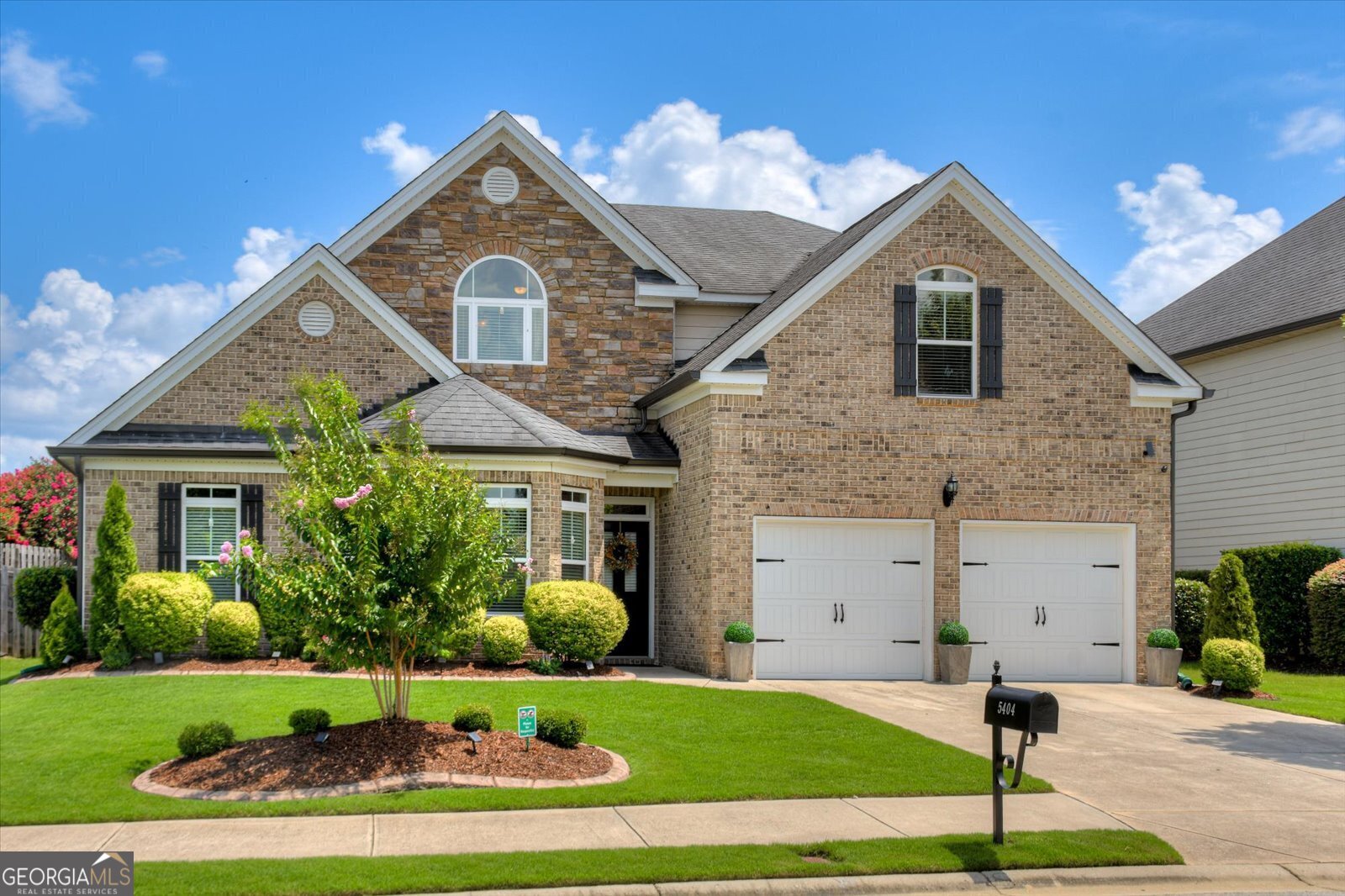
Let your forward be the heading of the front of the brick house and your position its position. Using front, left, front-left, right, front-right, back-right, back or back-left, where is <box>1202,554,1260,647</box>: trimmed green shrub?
left

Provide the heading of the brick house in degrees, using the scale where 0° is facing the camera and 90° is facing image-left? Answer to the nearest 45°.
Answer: approximately 0°

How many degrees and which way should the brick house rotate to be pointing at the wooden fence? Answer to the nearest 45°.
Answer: approximately 90° to its right

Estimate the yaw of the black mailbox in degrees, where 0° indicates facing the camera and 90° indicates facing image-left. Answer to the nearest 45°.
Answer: approximately 315°

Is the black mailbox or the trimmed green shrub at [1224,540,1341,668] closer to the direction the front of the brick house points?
the black mailbox

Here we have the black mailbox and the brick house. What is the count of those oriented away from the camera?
0

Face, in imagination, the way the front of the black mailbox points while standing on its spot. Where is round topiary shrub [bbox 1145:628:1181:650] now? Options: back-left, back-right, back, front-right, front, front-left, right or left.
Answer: back-left

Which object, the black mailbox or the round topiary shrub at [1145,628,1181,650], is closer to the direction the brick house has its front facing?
the black mailbox

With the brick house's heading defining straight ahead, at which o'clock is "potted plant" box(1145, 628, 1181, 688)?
The potted plant is roughly at 9 o'clock from the brick house.
